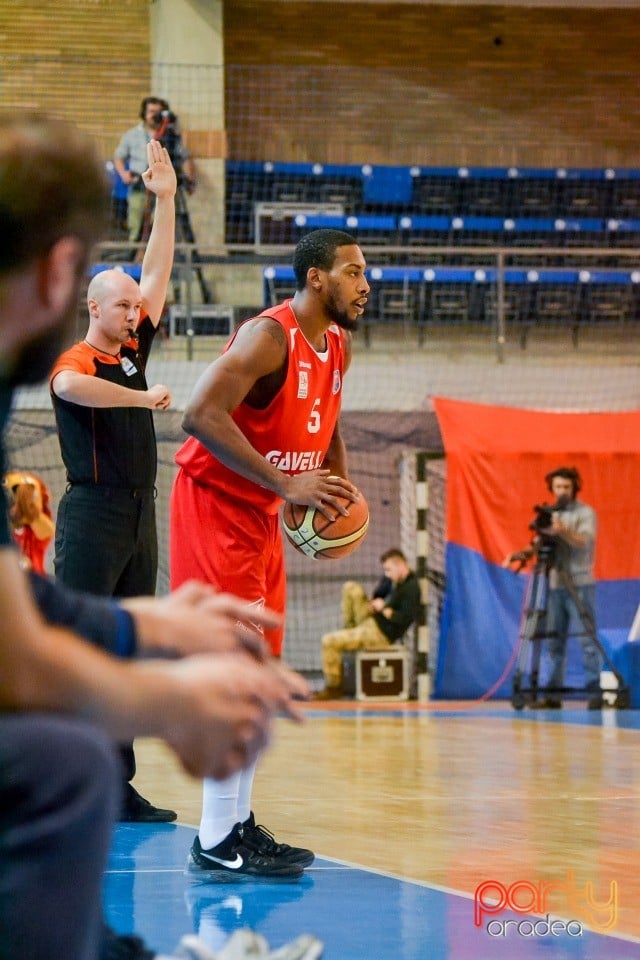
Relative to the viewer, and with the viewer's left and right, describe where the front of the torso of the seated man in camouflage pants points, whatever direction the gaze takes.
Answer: facing to the left of the viewer

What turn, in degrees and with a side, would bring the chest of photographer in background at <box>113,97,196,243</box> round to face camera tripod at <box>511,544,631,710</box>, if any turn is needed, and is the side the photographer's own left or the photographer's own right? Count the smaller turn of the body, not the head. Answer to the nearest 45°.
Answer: approximately 45° to the photographer's own left

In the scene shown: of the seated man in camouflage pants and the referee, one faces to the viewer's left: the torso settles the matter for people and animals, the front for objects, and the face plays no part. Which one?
the seated man in camouflage pants

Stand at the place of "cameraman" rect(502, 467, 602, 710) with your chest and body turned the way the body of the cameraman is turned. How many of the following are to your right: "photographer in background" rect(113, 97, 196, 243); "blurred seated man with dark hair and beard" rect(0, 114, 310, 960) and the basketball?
1

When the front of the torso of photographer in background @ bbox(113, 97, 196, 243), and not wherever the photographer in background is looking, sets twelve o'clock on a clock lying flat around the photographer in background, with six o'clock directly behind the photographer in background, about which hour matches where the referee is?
The referee is roughly at 12 o'clock from the photographer in background.

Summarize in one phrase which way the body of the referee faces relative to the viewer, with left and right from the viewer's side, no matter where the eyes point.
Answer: facing the viewer and to the right of the viewer

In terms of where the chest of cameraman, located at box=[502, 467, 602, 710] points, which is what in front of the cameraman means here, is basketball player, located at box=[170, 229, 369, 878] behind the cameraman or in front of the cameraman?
in front

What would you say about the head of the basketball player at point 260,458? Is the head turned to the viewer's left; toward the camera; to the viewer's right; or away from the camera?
to the viewer's right

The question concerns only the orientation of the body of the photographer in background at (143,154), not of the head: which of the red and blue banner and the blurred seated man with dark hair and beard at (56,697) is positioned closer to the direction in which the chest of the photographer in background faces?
the blurred seated man with dark hair and beard

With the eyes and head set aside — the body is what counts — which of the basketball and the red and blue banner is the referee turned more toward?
the basketball

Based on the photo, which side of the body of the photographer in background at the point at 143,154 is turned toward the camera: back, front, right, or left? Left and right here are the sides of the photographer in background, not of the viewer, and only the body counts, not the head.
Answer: front

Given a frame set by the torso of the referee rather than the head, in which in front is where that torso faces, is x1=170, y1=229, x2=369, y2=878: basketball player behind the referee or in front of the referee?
in front

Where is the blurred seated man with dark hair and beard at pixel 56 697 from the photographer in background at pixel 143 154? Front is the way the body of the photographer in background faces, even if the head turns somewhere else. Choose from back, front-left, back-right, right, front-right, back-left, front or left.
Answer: front

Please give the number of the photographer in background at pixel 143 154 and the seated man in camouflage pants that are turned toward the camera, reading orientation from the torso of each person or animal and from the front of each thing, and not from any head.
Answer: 1

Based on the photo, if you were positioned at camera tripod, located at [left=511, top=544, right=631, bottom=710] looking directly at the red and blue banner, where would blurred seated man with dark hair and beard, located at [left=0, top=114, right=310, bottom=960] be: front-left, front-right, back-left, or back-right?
back-left
